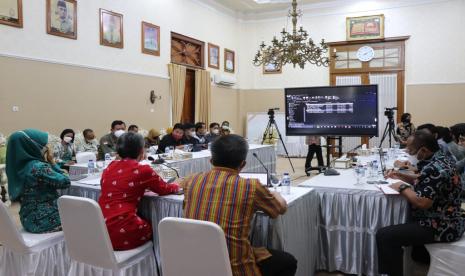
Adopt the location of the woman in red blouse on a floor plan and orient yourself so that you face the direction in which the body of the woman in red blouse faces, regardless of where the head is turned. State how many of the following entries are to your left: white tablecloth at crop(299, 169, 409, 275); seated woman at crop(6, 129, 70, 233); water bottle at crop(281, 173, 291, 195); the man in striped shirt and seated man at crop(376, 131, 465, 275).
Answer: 1

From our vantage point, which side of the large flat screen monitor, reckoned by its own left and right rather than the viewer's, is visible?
front

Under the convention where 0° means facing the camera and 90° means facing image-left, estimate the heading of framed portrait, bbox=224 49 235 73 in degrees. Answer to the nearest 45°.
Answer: approximately 315°

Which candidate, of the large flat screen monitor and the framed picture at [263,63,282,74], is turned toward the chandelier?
the framed picture

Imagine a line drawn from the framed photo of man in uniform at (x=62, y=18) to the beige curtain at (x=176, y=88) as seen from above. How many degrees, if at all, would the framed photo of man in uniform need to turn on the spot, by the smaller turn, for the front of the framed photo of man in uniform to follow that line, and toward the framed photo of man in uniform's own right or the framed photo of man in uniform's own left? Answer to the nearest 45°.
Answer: approximately 90° to the framed photo of man in uniform's own left

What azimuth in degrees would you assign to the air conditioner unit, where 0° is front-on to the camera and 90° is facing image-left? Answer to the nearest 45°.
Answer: approximately 315°

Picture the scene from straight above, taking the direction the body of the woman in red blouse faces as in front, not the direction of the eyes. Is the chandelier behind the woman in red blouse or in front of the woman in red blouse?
in front

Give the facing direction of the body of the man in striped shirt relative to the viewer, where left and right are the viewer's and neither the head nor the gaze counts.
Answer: facing away from the viewer and to the right of the viewer

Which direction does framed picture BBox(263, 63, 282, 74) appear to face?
toward the camera

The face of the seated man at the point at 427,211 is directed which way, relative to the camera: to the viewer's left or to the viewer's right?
to the viewer's left

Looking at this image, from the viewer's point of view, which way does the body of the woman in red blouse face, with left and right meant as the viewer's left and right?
facing away from the viewer and to the right of the viewer

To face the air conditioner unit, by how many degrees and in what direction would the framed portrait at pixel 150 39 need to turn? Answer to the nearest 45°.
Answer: approximately 90° to its left

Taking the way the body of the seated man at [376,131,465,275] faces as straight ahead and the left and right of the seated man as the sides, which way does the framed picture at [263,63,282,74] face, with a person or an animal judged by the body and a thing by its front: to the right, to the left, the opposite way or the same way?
to the left

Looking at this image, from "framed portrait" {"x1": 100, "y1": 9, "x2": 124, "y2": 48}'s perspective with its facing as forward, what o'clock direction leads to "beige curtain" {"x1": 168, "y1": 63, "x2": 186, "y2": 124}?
The beige curtain is roughly at 9 o'clock from the framed portrait.

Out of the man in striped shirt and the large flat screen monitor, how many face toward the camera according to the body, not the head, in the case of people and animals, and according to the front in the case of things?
1

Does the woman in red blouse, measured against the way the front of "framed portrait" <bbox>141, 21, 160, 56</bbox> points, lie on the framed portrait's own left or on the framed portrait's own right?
on the framed portrait's own right

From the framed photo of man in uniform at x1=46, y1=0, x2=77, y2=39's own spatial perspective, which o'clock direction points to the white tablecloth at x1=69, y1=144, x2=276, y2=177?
The white tablecloth is roughly at 12 o'clock from the framed photo of man in uniform.

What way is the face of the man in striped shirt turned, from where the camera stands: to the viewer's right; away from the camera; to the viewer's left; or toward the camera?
away from the camera
